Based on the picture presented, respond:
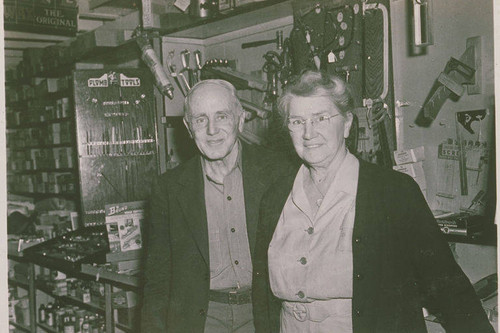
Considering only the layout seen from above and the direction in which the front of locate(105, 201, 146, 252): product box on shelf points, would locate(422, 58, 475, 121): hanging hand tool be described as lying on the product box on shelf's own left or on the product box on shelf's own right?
on the product box on shelf's own left

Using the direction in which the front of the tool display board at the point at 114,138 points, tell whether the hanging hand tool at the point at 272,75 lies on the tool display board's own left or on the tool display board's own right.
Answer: on the tool display board's own left

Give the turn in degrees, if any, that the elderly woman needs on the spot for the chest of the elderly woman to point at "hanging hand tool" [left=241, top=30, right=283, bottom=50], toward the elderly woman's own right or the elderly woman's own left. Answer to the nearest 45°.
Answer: approximately 135° to the elderly woman's own right

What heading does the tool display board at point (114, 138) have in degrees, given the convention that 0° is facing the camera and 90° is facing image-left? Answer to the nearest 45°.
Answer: approximately 0°

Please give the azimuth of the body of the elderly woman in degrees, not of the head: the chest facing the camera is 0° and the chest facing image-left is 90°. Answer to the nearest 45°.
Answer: approximately 45°

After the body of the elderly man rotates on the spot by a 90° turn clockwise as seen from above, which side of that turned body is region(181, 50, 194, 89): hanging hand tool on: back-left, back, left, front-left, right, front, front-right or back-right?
right

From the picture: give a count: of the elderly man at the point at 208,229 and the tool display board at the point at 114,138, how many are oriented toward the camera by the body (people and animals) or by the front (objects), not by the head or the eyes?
2

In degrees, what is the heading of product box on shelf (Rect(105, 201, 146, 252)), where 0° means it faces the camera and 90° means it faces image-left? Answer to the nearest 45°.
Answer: approximately 0°
